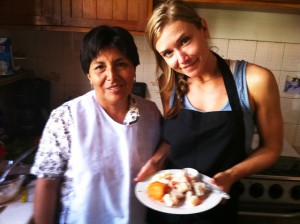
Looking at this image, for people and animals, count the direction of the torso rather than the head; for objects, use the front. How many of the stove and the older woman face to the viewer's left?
0

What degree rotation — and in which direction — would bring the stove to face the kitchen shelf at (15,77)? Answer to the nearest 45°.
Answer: approximately 90° to its right

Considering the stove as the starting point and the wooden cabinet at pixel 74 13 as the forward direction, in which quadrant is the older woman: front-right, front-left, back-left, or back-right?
front-left

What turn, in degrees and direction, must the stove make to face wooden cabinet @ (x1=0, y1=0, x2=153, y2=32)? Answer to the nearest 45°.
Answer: approximately 90° to its right

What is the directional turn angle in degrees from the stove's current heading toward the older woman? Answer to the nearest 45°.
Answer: approximately 45° to its right

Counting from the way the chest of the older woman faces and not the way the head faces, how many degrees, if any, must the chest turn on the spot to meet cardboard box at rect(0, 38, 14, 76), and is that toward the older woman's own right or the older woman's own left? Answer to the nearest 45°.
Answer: approximately 180°

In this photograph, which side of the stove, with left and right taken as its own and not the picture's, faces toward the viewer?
front

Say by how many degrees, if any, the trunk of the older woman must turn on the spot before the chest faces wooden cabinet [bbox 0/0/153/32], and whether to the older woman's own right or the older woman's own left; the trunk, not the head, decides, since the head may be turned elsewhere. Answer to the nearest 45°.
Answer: approximately 135° to the older woman's own left
